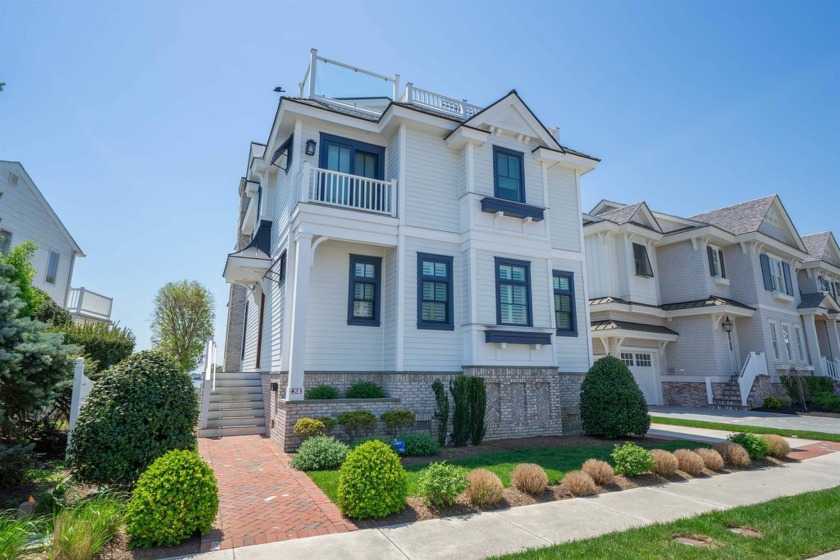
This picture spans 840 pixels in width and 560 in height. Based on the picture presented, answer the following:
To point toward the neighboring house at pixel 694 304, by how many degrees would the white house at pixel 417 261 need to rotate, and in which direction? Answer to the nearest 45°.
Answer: approximately 90° to its left

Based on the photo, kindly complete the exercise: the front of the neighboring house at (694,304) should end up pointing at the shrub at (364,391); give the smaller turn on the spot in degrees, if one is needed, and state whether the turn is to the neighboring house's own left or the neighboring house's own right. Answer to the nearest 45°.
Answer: approximately 90° to the neighboring house's own right

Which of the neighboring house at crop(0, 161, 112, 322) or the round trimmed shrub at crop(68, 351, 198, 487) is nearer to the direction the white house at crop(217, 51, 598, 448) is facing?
the round trimmed shrub

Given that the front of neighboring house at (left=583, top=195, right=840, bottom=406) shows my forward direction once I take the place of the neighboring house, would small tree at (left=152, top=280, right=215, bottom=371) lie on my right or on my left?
on my right
